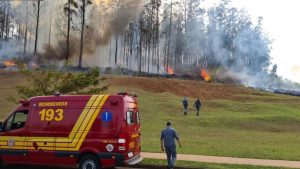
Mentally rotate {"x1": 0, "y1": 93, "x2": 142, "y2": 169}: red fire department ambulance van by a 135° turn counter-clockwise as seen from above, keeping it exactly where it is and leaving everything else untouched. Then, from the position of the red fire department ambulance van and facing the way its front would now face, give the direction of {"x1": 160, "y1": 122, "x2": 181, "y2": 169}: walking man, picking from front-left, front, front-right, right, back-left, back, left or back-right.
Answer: left

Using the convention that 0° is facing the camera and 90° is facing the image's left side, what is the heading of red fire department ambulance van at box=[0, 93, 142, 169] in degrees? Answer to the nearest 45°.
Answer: approximately 135°

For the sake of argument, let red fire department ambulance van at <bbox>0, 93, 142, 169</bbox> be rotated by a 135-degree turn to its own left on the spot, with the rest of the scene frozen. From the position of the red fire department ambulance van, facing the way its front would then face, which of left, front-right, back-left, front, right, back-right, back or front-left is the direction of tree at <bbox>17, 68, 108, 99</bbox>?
back
